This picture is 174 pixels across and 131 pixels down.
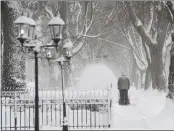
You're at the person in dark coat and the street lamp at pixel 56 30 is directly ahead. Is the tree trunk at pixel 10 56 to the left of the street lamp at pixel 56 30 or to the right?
right

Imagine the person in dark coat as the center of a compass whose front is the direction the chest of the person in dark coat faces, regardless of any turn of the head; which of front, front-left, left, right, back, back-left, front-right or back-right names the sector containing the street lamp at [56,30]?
back

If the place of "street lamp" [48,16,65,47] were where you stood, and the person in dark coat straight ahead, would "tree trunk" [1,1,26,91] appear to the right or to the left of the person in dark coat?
left

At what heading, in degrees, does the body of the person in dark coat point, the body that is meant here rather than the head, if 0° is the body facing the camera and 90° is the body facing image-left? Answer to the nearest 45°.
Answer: approximately 180°

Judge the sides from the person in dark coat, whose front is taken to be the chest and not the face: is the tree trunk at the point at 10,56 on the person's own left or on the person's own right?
on the person's own left
